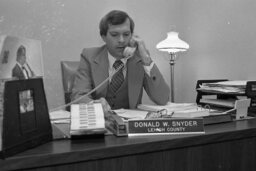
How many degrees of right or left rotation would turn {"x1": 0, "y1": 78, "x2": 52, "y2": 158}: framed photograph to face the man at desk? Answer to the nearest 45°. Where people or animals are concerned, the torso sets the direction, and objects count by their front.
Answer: approximately 90° to its left

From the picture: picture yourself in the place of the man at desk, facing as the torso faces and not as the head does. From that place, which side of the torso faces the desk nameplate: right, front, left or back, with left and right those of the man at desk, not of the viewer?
front

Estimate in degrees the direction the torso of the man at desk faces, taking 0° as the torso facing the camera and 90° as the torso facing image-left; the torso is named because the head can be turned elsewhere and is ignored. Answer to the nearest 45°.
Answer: approximately 0°

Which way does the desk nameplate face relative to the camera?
toward the camera

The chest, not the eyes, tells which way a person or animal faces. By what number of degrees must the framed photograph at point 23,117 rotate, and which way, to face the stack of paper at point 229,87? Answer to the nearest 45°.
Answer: approximately 90° to its left

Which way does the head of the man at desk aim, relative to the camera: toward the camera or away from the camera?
toward the camera

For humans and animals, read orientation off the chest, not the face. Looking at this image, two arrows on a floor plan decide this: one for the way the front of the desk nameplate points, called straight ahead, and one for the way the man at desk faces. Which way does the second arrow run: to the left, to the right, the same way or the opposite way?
the same way

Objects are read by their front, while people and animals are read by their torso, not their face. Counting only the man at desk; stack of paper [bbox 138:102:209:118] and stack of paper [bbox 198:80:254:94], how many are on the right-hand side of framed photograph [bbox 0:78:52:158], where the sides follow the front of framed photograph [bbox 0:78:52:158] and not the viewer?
0

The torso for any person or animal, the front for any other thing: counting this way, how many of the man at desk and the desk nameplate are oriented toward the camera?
2

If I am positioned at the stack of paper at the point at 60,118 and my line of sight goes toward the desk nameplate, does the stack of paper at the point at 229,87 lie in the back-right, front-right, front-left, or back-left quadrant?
front-left

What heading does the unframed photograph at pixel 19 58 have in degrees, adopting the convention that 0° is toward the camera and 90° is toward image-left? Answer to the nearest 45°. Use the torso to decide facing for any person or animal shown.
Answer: approximately 315°
